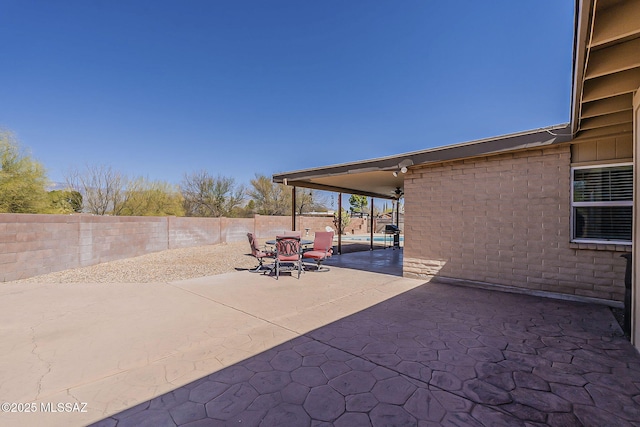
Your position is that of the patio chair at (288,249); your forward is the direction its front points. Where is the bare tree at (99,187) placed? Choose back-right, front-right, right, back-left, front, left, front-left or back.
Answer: front-left

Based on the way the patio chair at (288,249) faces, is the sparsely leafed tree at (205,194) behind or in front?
in front

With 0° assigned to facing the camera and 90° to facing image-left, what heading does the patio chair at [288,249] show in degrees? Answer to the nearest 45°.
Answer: approximately 180°

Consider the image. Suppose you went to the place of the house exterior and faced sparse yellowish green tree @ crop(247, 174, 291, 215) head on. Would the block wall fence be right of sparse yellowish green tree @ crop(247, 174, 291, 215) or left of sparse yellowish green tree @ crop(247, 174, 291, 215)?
left

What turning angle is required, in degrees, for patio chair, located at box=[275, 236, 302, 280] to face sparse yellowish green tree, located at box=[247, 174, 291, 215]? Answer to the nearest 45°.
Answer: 0° — it already faces it

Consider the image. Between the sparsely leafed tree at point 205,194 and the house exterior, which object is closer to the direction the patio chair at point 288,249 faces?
the sparsely leafed tree

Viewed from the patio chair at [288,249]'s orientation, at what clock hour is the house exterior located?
The house exterior is roughly at 4 o'clock from the patio chair.

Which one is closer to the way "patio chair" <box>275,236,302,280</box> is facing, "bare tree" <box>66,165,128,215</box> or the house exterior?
the bare tree
